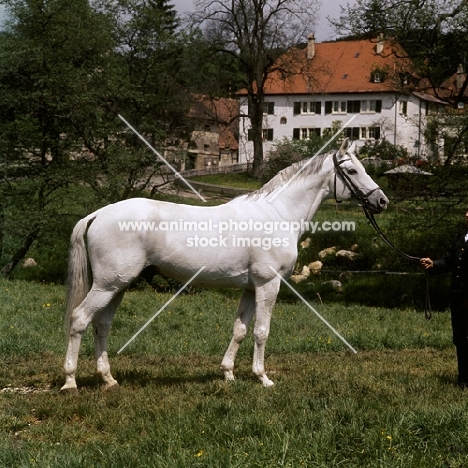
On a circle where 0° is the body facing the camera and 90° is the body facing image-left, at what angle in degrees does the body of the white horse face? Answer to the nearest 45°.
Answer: approximately 270°
